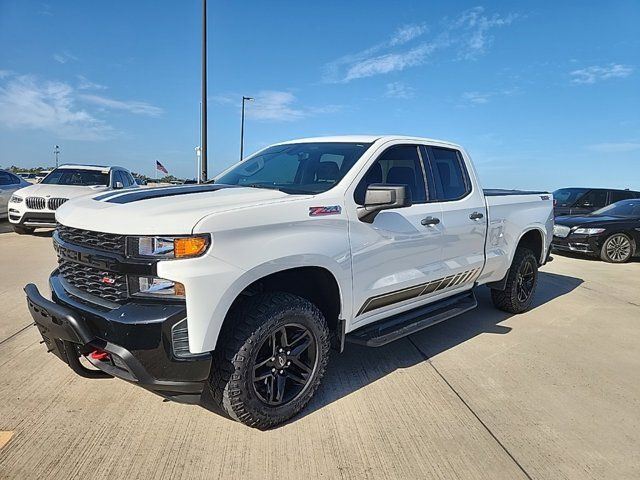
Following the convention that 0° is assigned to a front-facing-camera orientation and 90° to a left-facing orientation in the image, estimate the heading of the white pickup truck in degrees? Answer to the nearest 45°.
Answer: approximately 45°

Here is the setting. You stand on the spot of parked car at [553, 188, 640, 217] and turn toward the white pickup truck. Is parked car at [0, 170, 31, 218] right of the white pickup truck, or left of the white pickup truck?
right

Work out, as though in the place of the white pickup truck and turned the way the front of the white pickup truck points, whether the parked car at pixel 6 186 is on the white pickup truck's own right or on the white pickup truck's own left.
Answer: on the white pickup truck's own right

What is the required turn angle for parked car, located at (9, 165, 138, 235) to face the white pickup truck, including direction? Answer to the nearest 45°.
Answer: approximately 45° to its left

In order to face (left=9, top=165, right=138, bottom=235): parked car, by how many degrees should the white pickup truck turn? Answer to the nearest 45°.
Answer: approximately 90° to its right

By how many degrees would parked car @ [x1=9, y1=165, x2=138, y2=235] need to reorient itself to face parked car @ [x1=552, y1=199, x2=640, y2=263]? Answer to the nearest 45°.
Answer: approximately 90° to its left

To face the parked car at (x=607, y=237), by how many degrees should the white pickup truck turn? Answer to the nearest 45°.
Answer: approximately 180°

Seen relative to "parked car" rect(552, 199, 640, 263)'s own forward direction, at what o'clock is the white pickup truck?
The white pickup truck is roughly at 11 o'clock from the parked car.

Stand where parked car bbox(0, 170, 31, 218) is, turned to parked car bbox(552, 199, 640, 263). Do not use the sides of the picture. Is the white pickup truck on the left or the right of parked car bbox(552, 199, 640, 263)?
right

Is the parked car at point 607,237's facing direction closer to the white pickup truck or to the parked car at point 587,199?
the white pickup truck
